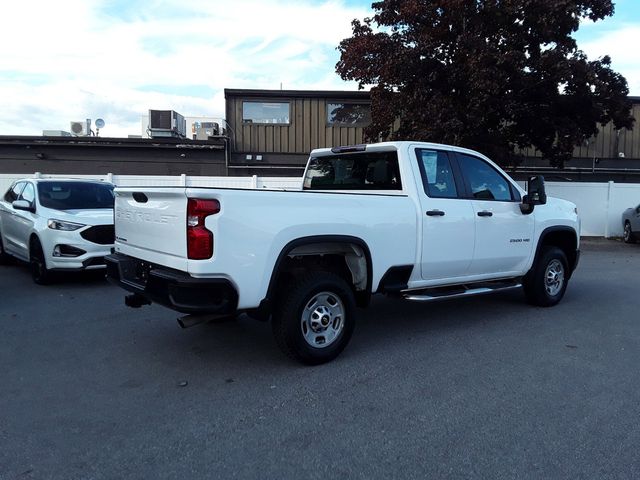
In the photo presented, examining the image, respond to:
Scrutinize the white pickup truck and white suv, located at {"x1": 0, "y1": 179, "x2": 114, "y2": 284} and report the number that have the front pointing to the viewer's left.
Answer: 0

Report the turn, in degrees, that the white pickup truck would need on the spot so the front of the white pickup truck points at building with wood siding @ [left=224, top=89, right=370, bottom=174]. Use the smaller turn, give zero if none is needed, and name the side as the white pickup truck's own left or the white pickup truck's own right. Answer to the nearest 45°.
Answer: approximately 45° to the white pickup truck's own left

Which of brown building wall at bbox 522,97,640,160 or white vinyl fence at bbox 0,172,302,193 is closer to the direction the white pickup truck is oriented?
the brown building wall

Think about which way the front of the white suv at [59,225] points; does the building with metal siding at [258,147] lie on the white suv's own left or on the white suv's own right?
on the white suv's own left

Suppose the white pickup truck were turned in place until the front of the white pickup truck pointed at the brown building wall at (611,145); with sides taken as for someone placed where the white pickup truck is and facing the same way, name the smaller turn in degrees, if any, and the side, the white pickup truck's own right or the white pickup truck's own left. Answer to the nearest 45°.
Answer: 0° — it already faces it

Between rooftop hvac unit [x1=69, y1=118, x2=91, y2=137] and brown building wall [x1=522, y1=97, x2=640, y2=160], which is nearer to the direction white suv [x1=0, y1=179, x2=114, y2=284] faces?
the brown building wall

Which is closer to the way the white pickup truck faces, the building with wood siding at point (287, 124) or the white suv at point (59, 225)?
the building with wood siding

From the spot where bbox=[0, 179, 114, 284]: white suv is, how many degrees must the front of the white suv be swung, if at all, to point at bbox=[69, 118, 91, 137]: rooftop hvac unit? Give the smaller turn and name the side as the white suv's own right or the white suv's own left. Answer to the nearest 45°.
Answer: approximately 135° to the white suv's own left

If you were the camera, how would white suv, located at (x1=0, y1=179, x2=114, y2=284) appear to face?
facing the viewer and to the right of the viewer

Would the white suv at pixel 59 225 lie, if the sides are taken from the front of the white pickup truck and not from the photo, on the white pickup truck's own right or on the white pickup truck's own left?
on the white pickup truck's own left

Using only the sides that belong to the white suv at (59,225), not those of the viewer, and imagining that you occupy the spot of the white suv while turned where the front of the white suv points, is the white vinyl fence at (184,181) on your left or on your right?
on your left

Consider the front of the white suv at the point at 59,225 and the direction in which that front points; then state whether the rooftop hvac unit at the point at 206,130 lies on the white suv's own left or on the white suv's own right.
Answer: on the white suv's own left

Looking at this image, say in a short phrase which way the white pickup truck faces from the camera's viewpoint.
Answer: facing away from the viewer and to the right of the viewer

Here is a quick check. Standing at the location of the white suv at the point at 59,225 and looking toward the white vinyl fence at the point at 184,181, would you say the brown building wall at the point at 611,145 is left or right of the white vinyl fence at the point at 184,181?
right
